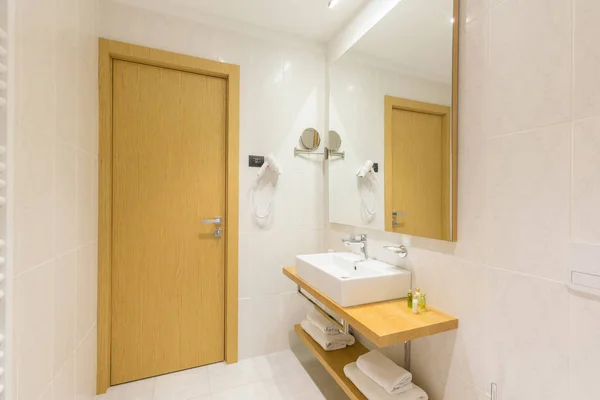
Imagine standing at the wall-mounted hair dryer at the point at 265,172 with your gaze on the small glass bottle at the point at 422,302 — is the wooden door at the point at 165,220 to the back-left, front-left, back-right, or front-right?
back-right

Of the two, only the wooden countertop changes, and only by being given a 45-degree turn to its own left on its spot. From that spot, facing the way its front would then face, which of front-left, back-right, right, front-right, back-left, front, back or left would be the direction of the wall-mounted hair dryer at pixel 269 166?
back-right

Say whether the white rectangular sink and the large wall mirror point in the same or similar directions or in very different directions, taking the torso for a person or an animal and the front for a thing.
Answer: same or similar directions

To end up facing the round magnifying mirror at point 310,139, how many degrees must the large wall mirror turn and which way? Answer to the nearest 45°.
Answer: approximately 90° to its right

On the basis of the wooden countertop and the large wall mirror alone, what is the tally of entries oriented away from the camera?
0

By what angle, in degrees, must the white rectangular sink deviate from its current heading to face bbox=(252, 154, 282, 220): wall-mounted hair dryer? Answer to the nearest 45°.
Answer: approximately 90° to its right

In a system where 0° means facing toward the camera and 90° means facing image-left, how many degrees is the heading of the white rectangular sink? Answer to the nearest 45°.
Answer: approximately 45°

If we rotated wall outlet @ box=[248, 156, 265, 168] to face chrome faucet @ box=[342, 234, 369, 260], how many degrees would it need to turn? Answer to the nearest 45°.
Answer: approximately 45° to its left

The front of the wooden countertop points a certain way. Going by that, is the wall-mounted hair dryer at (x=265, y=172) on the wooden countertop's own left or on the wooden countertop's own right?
on the wooden countertop's own right

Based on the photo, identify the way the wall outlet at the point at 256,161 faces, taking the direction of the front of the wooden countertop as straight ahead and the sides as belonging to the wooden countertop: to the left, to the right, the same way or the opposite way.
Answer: to the left

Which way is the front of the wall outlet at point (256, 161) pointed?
toward the camera

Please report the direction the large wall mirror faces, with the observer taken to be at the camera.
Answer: facing the viewer and to the left of the viewer
